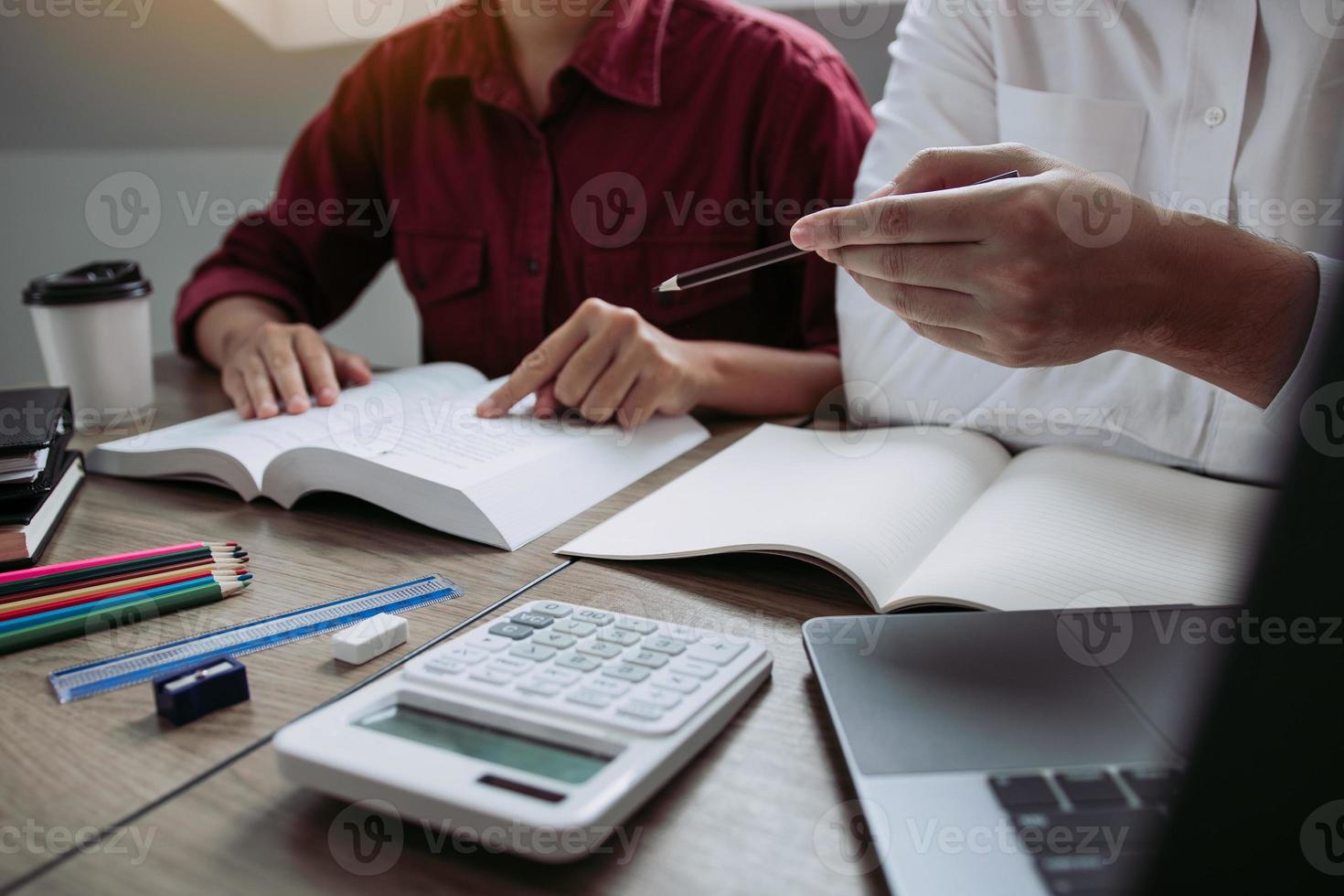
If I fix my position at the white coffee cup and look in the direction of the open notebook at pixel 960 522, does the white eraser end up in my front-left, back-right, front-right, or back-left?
front-right

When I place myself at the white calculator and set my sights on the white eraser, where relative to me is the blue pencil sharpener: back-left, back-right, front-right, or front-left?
front-left

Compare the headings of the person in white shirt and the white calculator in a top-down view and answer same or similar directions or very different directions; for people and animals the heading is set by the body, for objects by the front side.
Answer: very different directions

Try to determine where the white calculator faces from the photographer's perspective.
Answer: facing away from the viewer and to the right of the viewer
